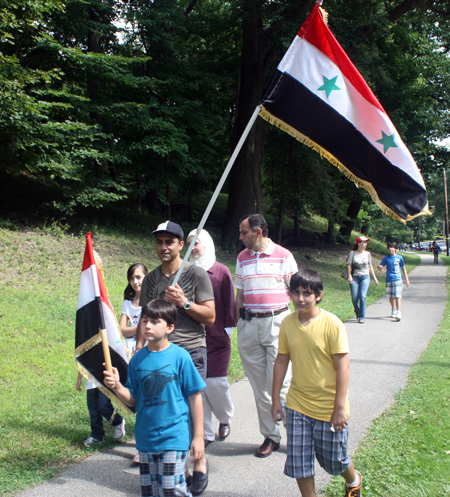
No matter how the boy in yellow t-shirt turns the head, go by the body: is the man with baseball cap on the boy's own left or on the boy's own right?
on the boy's own right

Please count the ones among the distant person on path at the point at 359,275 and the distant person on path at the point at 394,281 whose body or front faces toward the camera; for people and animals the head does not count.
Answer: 2

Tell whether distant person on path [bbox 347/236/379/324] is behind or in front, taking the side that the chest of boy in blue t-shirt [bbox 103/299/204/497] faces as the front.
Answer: behind

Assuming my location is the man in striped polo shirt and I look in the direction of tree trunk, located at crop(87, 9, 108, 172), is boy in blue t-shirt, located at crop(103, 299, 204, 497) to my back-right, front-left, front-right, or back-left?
back-left

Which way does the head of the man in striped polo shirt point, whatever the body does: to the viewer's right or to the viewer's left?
to the viewer's left

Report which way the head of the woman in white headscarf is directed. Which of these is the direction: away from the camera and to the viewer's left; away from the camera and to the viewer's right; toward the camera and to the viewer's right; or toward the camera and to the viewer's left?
toward the camera and to the viewer's left

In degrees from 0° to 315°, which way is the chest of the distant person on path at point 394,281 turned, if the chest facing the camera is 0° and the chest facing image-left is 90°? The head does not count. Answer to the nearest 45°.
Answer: approximately 0°

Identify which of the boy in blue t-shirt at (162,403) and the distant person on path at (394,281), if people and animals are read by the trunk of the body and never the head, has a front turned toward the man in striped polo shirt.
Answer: the distant person on path
